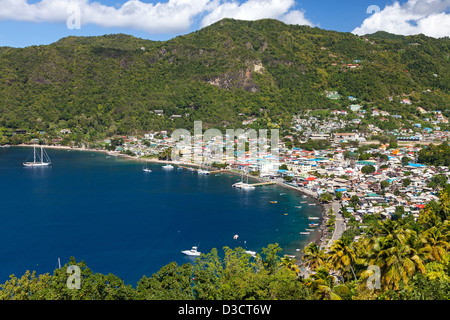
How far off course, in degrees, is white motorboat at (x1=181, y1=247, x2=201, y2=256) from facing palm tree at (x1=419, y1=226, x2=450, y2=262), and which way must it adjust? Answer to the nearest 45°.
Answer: approximately 135° to its left

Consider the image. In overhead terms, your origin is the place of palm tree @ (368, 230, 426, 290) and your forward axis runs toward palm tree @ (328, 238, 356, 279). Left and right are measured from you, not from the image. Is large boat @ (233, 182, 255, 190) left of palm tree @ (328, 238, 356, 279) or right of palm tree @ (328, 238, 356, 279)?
right

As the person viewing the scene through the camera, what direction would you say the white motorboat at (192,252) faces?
facing to the left of the viewer

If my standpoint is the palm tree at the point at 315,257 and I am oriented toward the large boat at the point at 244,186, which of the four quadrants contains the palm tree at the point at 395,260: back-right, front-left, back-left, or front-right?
back-right

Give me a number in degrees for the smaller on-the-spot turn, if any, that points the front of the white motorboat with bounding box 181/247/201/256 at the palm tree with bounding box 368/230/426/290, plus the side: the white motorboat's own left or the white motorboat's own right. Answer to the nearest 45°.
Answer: approximately 135° to the white motorboat's own left

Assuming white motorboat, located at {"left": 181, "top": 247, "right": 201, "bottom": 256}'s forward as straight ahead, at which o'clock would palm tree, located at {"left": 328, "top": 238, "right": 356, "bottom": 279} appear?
The palm tree is roughly at 8 o'clock from the white motorboat.

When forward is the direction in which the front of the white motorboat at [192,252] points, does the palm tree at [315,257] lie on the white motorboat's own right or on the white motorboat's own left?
on the white motorboat's own left
